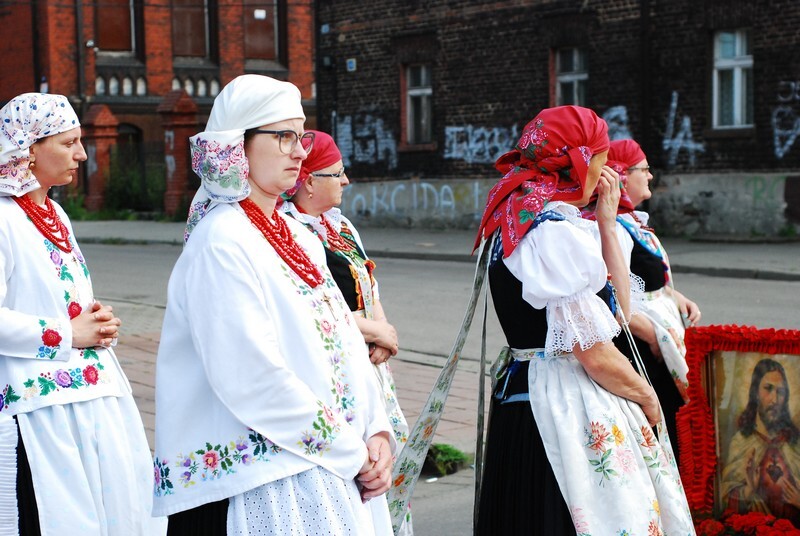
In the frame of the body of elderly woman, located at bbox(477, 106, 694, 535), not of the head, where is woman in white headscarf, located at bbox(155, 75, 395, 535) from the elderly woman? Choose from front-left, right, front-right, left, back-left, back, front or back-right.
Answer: back-right

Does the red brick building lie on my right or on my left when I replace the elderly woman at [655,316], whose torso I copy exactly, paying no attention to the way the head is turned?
on my left

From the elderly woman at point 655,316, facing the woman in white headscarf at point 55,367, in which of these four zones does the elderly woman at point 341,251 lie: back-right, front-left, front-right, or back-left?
front-right

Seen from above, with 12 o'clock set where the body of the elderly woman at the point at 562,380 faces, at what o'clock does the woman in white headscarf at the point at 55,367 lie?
The woman in white headscarf is roughly at 6 o'clock from the elderly woman.

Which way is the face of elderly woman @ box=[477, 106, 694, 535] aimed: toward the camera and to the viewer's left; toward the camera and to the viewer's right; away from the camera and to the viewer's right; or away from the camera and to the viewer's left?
away from the camera and to the viewer's right

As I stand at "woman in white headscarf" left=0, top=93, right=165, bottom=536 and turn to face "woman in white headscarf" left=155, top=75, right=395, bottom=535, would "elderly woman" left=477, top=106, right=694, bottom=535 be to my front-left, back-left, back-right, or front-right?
front-left

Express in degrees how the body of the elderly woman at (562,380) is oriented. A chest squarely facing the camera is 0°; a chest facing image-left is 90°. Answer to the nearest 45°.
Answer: approximately 270°

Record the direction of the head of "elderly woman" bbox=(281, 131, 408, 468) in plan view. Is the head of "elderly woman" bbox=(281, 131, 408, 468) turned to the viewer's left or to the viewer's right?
to the viewer's right
